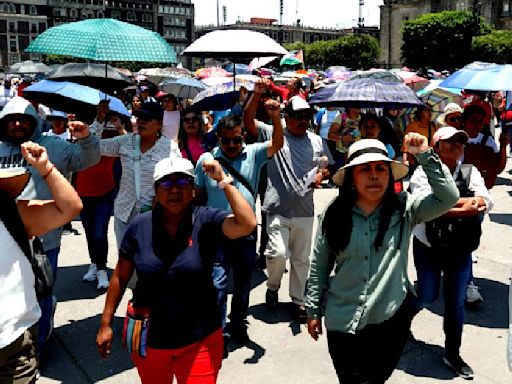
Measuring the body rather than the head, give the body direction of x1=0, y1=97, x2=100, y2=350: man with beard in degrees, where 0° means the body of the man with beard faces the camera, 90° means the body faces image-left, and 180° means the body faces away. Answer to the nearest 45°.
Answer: approximately 0°

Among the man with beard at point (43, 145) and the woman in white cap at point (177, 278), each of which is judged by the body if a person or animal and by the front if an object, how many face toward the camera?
2

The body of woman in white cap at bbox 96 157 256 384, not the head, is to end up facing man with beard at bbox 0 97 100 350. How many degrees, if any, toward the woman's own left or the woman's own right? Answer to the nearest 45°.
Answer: approximately 135° to the woman's own right

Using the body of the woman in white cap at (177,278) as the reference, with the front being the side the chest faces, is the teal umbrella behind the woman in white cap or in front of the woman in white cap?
behind

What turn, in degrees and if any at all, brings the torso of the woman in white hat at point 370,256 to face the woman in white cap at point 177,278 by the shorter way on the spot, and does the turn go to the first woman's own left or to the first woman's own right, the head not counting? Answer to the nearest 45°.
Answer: approximately 90° to the first woman's own right

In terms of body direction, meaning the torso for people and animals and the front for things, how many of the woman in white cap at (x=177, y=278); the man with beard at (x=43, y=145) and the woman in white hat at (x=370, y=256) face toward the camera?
3

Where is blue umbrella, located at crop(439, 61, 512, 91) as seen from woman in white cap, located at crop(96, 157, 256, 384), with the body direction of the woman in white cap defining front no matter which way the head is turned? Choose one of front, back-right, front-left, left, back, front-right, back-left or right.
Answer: back-left
